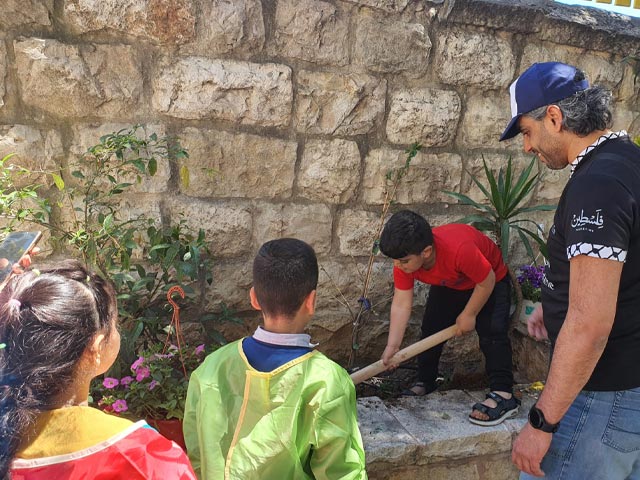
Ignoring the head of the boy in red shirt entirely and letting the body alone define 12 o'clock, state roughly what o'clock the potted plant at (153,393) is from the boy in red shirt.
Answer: The potted plant is roughly at 12 o'clock from the boy in red shirt.

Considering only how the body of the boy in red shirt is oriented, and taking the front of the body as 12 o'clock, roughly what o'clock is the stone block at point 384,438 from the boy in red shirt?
The stone block is roughly at 11 o'clock from the boy in red shirt.

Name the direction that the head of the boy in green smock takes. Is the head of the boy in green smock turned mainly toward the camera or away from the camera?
away from the camera

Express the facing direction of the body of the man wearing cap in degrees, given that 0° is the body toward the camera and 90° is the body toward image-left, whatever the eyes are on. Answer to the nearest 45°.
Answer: approximately 90°

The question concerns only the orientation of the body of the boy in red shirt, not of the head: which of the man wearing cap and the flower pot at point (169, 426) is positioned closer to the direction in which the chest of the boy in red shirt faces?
the flower pot

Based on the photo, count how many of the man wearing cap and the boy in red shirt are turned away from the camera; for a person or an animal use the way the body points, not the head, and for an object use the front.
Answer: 0

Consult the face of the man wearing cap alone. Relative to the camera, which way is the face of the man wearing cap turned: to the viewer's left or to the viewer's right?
to the viewer's left

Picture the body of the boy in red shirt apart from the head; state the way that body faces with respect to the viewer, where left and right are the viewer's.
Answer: facing the viewer and to the left of the viewer
